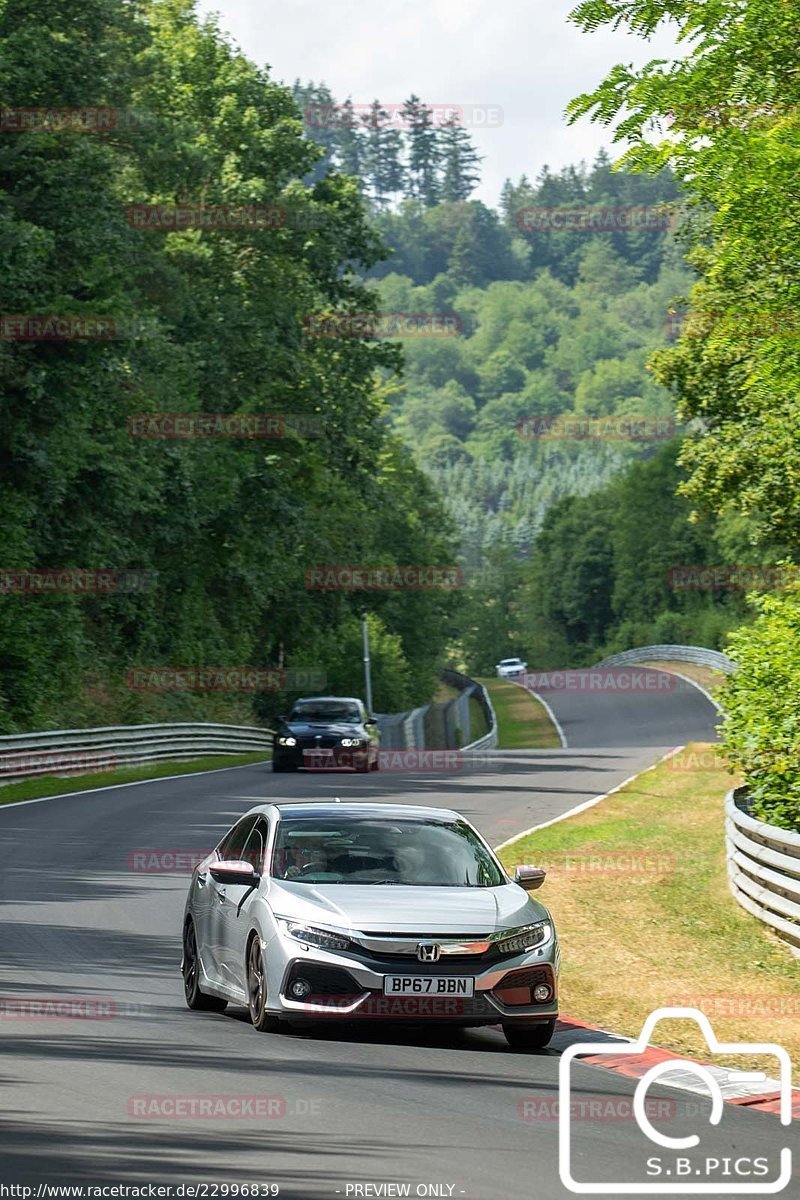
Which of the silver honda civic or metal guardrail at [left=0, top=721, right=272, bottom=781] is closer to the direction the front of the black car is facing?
the silver honda civic

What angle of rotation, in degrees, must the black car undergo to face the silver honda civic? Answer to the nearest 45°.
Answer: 0° — it already faces it

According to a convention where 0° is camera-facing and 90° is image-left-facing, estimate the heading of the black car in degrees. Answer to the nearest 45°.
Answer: approximately 0°

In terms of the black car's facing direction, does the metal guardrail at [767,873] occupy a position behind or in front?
in front

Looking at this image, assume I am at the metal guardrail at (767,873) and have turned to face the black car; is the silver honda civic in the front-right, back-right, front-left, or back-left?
back-left

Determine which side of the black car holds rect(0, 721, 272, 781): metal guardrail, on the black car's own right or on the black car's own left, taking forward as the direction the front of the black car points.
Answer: on the black car's own right
